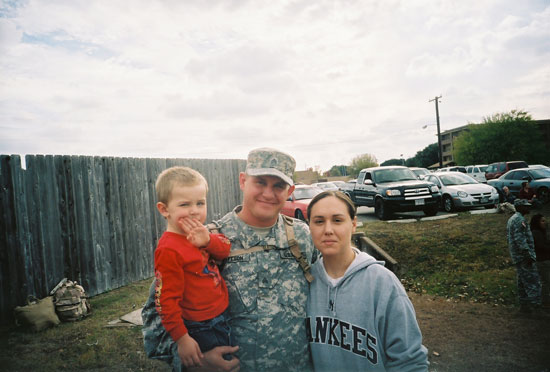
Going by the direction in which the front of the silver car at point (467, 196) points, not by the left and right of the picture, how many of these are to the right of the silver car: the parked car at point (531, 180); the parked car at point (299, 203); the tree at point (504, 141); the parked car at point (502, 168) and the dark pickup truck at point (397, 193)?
2

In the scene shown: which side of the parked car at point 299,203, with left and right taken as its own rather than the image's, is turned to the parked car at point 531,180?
left

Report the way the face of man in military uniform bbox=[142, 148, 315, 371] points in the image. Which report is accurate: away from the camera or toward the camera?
toward the camera

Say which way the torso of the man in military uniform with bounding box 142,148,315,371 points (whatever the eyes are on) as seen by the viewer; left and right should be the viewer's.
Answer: facing the viewer

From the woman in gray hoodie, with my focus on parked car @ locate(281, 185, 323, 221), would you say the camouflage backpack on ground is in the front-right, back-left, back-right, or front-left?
front-left

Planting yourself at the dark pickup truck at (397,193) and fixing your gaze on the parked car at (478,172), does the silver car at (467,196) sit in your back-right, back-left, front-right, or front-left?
front-right

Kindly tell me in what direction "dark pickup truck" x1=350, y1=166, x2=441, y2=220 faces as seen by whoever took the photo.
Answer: facing the viewer and to the right of the viewer

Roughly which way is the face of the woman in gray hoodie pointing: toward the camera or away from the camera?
toward the camera

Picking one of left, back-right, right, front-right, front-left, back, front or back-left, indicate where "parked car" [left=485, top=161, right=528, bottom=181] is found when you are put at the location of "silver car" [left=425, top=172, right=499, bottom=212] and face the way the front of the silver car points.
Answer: back-left
